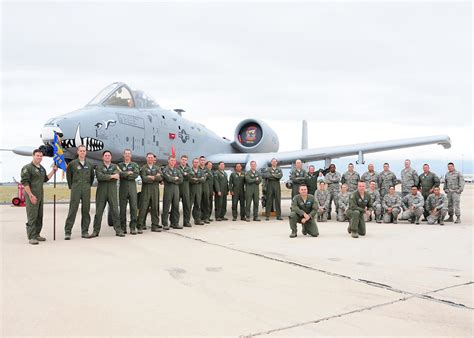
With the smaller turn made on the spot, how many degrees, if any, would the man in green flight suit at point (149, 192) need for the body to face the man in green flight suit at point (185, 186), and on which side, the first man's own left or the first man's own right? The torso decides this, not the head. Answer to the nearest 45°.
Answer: approximately 135° to the first man's own left

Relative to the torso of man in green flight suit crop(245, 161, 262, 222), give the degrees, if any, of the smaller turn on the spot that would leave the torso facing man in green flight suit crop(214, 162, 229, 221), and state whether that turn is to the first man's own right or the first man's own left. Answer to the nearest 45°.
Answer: approximately 90° to the first man's own right

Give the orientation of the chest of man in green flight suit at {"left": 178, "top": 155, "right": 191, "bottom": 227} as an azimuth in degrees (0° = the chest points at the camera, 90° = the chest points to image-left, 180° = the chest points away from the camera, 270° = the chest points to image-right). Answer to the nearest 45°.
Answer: approximately 0°

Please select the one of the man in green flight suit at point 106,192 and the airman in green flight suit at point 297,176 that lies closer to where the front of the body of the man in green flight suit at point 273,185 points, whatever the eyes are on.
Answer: the man in green flight suit

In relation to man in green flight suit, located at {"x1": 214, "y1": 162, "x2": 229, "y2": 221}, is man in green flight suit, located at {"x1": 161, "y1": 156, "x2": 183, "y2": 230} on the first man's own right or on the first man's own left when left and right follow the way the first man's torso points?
on the first man's own right

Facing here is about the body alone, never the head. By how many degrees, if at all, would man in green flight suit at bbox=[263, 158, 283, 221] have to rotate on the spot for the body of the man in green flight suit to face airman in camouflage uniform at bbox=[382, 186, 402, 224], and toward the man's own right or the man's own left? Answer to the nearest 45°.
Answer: approximately 90° to the man's own left

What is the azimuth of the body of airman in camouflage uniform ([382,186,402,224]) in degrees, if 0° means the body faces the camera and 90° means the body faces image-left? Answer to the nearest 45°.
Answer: approximately 0°

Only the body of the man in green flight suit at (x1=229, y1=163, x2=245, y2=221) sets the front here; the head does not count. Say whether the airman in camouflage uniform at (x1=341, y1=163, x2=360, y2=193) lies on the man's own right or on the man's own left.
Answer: on the man's own left
